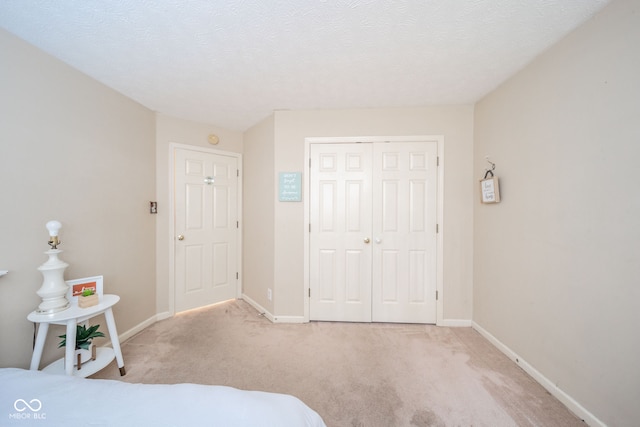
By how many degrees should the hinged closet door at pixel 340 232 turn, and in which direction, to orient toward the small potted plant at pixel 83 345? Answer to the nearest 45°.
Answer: approximately 45° to its right

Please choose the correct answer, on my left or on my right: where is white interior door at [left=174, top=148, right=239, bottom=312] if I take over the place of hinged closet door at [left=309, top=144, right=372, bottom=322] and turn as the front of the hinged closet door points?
on my right

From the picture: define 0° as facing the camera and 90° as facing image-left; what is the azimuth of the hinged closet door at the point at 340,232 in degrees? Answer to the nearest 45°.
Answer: approximately 0°

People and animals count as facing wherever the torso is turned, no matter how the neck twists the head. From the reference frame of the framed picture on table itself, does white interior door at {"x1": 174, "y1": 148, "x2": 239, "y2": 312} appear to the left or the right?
on its left

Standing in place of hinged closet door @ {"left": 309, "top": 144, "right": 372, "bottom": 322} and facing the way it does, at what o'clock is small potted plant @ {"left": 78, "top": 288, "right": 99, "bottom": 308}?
The small potted plant is roughly at 2 o'clock from the hinged closet door.

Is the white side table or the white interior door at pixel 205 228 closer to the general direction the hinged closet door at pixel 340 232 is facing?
the white side table

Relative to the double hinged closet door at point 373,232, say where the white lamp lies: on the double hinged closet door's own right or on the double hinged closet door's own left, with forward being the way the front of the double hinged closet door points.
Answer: on the double hinged closet door's own right
